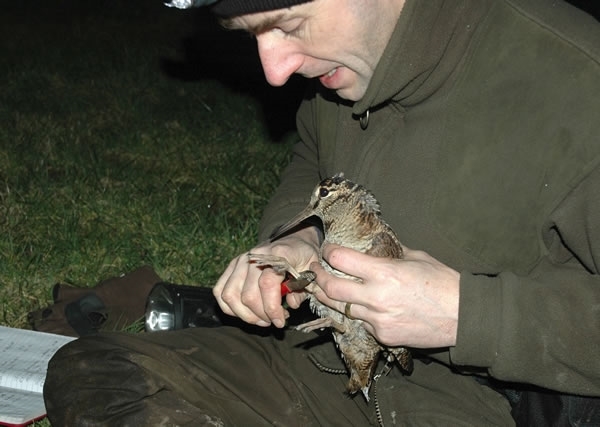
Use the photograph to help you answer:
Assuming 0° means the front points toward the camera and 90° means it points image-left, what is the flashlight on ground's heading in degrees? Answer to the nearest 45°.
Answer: approximately 90°

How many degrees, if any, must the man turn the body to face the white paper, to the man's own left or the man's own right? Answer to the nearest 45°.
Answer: approximately 45° to the man's own right

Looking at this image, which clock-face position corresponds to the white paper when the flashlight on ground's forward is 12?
The white paper is roughly at 11 o'clock from the flashlight on ground.

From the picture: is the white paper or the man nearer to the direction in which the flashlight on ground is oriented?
the white paper
